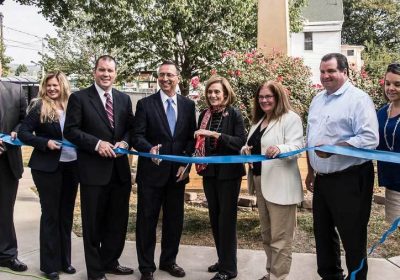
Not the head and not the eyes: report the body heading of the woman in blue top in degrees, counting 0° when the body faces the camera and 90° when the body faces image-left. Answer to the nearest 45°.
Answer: approximately 45°

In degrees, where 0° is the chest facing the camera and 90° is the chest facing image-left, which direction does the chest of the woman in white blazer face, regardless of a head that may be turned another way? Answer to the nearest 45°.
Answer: approximately 45°

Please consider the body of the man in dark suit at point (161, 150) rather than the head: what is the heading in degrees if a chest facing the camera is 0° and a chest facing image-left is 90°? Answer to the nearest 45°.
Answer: approximately 0°

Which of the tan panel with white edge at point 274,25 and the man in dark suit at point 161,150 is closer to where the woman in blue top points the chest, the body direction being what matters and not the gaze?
the man in dark suit

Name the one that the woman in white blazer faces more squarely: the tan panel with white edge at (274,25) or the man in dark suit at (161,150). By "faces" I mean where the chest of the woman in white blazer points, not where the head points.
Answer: the man in dark suit

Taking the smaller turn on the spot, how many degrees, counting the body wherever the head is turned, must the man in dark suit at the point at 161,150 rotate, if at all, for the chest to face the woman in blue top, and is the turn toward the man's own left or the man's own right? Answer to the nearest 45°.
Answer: approximately 45° to the man's own left

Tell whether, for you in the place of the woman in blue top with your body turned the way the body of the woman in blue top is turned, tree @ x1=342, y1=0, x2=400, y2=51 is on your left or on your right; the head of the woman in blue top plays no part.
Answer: on your right
